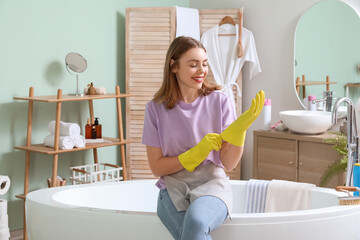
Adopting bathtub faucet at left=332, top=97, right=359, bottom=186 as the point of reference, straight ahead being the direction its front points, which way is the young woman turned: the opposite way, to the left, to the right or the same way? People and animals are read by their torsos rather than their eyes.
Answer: to the left

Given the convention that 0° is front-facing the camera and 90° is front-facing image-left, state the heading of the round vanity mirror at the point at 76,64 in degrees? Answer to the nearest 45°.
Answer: approximately 315°

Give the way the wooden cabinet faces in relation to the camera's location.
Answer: facing the viewer and to the left of the viewer

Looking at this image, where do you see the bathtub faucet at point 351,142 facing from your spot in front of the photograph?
facing to the left of the viewer

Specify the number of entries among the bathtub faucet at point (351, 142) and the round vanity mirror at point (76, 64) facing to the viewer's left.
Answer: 1

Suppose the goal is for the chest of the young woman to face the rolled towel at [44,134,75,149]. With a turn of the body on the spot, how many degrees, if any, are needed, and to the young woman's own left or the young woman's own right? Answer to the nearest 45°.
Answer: approximately 135° to the young woman's own right

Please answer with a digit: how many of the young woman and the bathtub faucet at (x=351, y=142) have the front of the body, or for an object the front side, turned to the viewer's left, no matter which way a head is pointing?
1

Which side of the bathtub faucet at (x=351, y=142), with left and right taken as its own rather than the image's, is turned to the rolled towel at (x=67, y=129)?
front

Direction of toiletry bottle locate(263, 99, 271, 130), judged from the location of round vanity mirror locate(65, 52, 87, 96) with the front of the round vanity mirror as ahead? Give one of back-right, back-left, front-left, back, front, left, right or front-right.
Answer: front-left

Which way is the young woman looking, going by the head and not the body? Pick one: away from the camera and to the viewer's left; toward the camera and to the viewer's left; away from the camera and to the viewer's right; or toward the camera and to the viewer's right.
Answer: toward the camera and to the viewer's right

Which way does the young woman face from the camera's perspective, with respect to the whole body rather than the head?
toward the camera
